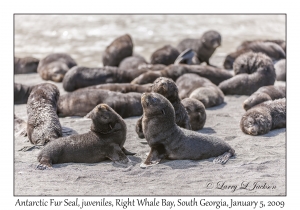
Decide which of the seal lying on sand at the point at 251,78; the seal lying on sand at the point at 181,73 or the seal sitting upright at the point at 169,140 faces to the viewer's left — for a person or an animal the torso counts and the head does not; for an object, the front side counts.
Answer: the seal sitting upright

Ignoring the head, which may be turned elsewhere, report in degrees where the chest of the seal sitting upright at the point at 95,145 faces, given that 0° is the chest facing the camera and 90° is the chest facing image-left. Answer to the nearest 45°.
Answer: approximately 270°

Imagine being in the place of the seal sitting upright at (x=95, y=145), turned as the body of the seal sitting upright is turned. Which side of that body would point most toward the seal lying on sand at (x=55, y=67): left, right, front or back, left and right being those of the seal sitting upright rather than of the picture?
left

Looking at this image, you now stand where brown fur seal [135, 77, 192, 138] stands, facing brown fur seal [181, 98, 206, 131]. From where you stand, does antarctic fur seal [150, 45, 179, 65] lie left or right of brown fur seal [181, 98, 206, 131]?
left

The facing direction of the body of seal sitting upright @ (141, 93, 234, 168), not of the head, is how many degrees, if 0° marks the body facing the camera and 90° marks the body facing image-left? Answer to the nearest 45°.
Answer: approximately 90°

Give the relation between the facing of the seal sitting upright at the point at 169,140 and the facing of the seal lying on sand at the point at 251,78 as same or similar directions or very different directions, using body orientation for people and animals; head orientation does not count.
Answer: very different directions

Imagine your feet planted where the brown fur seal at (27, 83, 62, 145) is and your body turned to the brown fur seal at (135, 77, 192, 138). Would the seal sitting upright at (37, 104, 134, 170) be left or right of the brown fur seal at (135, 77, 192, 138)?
right

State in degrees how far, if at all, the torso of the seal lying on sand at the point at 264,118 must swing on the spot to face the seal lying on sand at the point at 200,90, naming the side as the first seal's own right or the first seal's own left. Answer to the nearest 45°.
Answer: approximately 90° to the first seal's own right

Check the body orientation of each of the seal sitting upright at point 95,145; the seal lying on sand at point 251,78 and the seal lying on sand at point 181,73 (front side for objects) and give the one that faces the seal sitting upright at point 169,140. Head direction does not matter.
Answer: the seal sitting upright at point 95,145
